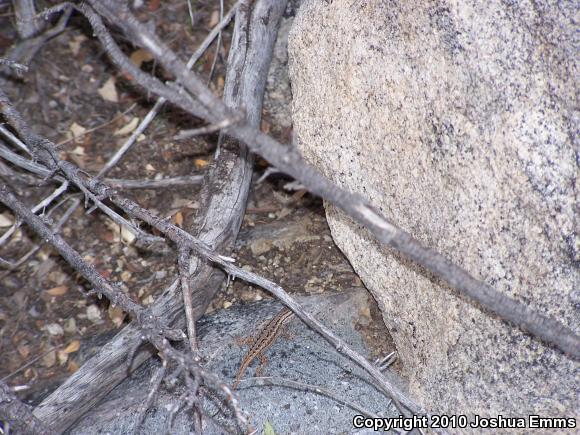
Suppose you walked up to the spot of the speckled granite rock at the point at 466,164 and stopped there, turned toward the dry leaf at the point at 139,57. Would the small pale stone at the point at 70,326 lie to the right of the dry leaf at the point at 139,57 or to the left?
left

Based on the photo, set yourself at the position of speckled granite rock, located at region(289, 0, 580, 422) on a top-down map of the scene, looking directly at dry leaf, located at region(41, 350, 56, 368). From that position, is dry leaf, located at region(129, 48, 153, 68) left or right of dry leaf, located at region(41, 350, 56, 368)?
right

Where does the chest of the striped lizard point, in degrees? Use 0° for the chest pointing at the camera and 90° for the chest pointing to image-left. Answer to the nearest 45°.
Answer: approximately 225°

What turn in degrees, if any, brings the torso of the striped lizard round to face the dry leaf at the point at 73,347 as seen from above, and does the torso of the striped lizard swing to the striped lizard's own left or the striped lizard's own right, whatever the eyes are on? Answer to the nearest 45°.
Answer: approximately 135° to the striped lizard's own left

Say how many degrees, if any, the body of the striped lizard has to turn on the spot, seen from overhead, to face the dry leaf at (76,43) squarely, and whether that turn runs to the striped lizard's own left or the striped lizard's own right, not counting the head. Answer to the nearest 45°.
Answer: approximately 90° to the striped lizard's own left

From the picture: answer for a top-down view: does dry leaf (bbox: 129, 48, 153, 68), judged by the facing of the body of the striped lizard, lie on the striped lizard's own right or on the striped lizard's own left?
on the striped lizard's own left

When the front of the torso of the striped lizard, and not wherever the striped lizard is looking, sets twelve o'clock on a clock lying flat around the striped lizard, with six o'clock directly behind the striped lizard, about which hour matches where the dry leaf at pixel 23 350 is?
The dry leaf is roughly at 8 o'clock from the striped lizard.

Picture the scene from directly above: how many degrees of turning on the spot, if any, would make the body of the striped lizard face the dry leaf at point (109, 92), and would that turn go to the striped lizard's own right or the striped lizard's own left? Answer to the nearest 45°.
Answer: approximately 90° to the striped lizard's own left

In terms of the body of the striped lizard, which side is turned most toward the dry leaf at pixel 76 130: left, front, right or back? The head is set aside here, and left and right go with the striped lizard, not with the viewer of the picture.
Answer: left

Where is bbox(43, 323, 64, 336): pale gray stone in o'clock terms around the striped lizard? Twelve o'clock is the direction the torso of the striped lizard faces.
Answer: The pale gray stone is roughly at 8 o'clock from the striped lizard.

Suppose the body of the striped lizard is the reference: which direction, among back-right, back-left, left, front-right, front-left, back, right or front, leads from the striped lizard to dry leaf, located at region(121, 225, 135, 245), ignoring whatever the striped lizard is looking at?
left
